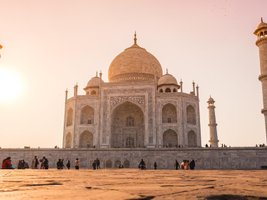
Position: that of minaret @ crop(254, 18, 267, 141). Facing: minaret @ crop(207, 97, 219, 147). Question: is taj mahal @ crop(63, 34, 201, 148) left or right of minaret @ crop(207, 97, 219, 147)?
left

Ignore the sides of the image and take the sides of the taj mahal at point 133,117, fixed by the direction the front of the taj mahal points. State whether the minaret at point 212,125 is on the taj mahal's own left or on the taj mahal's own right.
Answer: on the taj mahal's own left

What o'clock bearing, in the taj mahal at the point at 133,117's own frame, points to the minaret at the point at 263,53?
The minaret is roughly at 10 o'clock from the taj mahal.

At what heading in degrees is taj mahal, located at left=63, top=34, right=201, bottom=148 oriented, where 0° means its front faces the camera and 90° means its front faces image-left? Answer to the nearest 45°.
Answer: approximately 0°
